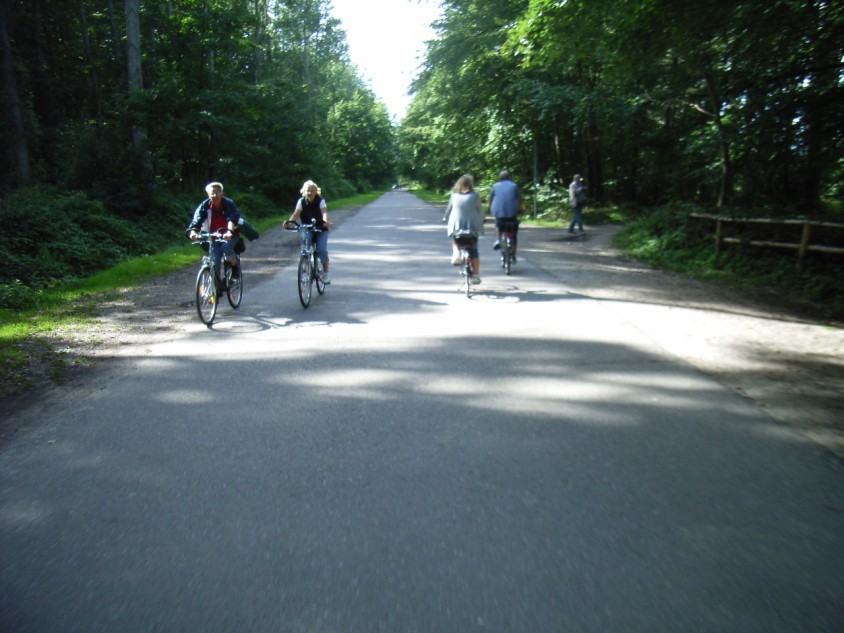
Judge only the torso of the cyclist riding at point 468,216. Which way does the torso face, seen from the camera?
away from the camera

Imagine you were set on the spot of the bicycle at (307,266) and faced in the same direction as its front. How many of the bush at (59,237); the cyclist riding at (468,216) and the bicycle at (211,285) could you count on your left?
1

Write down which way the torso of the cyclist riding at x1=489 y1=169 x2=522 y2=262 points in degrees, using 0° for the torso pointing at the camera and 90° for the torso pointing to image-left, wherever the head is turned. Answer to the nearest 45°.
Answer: approximately 180°

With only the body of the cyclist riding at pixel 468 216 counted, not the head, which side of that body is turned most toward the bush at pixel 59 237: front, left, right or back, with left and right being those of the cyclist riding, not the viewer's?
left

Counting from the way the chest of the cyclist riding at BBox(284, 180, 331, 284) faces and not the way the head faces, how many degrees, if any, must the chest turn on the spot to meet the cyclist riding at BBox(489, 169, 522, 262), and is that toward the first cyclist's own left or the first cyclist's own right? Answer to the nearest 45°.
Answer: approximately 90° to the first cyclist's own left

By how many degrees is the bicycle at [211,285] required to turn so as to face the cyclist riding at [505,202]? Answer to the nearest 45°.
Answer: approximately 135° to its left

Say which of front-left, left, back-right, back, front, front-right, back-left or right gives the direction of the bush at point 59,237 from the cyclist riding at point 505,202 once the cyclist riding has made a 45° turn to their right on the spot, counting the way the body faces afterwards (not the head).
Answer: back-left

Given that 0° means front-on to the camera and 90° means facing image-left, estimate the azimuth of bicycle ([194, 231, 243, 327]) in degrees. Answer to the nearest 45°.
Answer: approximately 45°

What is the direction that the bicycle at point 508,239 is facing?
away from the camera

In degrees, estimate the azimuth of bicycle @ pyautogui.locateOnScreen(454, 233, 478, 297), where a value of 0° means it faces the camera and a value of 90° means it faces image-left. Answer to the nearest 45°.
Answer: approximately 180°

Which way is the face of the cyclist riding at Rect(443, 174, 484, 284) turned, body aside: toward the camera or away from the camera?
away from the camera
